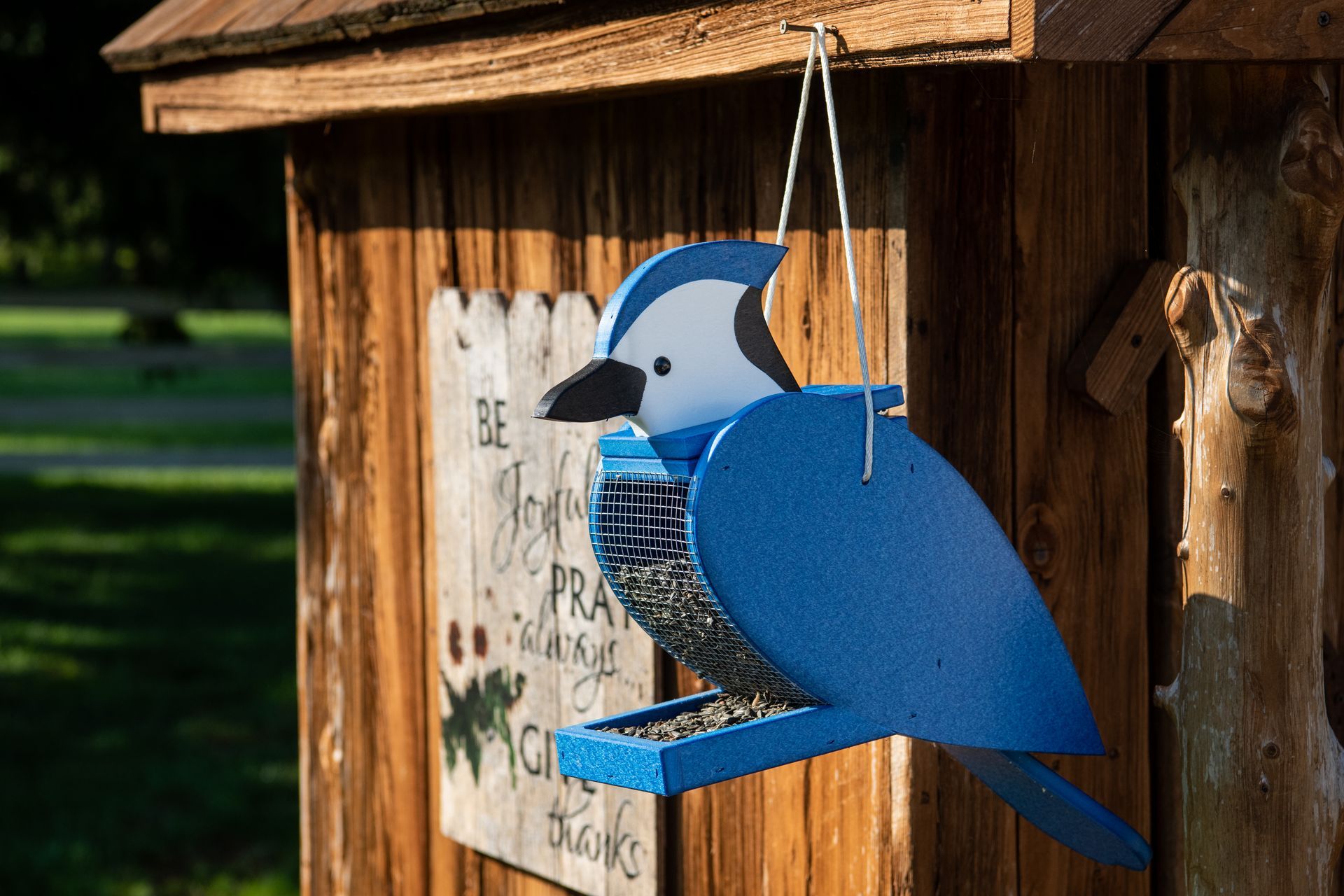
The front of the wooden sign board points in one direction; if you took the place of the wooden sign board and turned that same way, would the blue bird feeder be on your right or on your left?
on your left

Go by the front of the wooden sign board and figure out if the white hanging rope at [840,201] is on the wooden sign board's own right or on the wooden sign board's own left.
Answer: on the wooden sign board's own left

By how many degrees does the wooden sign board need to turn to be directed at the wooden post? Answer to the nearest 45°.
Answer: approximately 90° to its left

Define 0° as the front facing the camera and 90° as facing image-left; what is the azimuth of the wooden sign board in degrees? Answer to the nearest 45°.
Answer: approximately 45°
